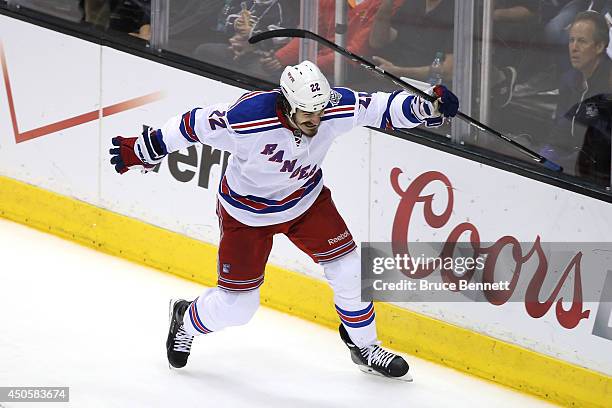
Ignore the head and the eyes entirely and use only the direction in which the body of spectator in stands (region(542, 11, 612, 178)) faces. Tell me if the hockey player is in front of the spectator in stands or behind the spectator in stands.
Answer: in front

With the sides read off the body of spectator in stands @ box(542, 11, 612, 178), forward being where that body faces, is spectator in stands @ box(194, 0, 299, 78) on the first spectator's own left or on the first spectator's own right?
on the first spectator's own right

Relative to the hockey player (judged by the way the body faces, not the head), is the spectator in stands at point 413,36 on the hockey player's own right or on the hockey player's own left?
on the hockey player's own left

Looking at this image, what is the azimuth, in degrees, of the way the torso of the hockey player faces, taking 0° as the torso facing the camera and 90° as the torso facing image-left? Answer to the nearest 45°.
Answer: approximately 315°

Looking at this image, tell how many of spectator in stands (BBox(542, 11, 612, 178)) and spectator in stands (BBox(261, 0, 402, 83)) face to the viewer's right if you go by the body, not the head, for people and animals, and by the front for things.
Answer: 0

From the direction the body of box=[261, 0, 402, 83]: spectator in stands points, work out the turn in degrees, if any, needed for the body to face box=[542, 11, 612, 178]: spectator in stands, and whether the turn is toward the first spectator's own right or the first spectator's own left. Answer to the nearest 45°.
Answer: approximately 45° to the first spectator's own left

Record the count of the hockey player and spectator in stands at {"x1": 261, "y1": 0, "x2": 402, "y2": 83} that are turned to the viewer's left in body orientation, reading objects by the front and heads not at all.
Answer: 0

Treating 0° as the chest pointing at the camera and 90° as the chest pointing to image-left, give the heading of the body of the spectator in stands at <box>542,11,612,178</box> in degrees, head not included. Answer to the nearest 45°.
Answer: approximately 45°
